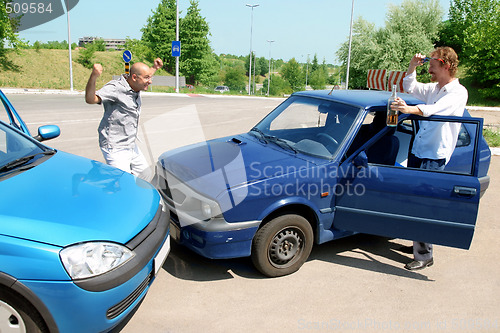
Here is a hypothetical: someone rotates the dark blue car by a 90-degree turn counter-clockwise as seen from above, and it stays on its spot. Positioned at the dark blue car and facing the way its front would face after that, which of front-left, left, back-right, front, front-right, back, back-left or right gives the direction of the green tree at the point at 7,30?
back

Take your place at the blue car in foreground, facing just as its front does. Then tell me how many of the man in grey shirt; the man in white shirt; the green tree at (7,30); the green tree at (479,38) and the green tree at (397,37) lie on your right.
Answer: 0

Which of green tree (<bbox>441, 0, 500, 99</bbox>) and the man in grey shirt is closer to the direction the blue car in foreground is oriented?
the green tree

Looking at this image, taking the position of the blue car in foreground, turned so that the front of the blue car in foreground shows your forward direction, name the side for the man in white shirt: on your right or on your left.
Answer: on your left

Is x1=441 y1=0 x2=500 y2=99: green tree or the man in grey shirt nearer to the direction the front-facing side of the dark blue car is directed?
the man in grey shirt

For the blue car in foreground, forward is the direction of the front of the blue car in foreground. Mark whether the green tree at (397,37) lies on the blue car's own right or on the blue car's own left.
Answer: on the blue car's own left

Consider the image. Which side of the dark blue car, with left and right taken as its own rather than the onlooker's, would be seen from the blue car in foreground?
front

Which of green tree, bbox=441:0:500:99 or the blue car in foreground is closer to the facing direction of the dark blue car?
the blue car in foreground

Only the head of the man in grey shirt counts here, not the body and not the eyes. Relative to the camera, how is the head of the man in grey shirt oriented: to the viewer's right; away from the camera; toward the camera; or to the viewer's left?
to the viewer's right

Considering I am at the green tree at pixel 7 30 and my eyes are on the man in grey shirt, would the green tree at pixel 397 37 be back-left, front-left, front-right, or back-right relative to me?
front-left

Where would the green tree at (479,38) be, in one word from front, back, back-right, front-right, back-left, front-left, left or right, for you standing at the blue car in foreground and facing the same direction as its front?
left

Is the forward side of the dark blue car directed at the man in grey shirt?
no

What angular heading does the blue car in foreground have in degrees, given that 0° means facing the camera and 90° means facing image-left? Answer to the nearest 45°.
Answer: approximately 315°

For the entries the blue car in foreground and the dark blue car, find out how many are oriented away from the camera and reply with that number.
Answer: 0

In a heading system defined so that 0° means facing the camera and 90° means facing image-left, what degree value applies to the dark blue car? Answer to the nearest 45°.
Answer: approximately 45°

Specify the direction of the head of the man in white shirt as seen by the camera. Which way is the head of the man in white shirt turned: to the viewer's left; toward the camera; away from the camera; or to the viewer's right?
to the viewer's left

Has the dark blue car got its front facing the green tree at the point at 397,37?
no

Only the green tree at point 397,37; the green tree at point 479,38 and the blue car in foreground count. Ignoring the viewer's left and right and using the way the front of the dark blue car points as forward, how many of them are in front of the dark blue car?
1

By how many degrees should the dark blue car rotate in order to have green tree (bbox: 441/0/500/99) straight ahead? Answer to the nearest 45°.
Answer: approximately 135° to its right
